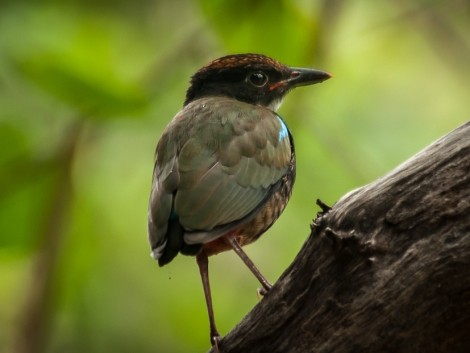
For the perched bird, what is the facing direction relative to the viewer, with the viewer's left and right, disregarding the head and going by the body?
facing away from the viewer and to the right of the viewer
